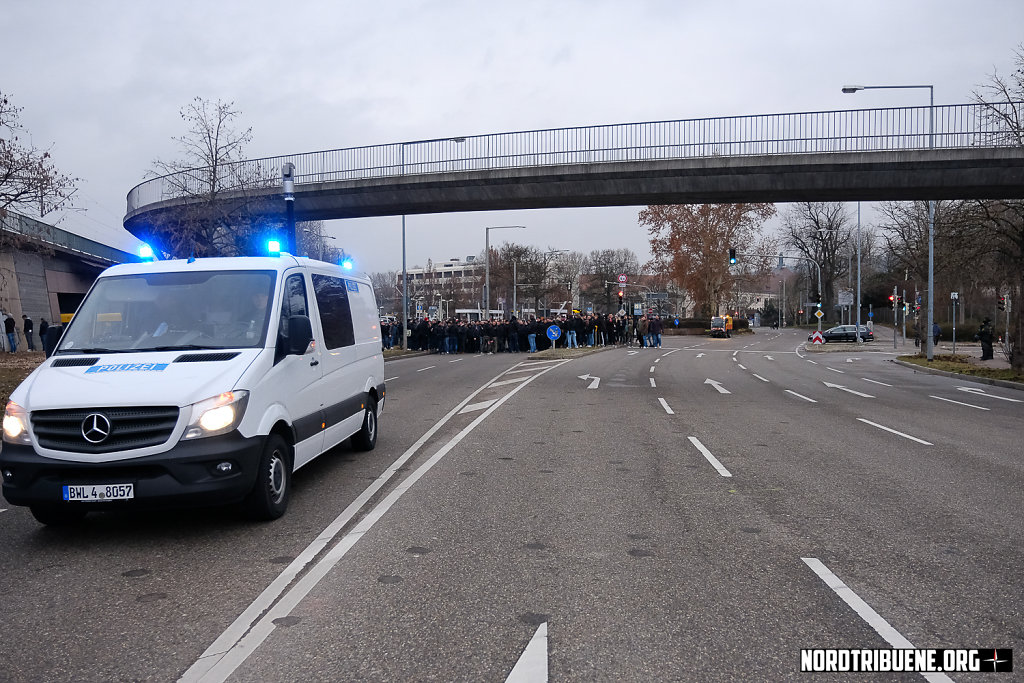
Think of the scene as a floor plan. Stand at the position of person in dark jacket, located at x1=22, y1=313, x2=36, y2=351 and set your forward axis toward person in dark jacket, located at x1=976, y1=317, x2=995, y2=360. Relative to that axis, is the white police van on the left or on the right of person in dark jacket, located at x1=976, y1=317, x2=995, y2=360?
right

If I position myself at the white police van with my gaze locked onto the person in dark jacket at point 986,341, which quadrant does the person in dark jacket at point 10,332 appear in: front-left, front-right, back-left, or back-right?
front-left

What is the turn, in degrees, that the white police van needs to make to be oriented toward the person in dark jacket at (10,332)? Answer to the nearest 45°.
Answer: approximately 135° to its right

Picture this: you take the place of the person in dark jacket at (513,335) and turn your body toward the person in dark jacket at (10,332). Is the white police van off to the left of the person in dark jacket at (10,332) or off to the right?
left

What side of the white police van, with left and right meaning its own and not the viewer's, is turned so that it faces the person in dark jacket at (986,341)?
back

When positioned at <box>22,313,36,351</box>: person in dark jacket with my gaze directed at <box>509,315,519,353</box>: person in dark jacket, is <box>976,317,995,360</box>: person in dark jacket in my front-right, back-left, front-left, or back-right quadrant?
front-right

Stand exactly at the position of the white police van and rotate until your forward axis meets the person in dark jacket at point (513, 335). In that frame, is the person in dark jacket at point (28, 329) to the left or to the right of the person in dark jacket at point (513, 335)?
left

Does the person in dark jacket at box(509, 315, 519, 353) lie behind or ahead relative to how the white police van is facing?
behind

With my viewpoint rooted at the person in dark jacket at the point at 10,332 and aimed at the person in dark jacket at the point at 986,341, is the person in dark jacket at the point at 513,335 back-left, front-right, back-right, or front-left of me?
front-left

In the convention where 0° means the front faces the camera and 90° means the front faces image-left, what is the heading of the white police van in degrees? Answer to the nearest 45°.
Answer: approximately 45°

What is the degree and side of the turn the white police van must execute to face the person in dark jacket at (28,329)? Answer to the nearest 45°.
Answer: approximately 135° to its right
